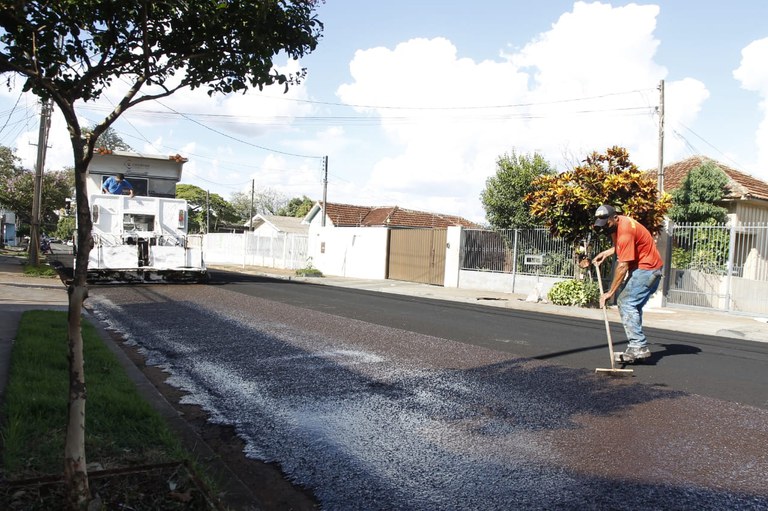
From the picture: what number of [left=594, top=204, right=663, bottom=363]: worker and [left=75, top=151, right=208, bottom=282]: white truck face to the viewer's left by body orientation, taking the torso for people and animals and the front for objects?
1

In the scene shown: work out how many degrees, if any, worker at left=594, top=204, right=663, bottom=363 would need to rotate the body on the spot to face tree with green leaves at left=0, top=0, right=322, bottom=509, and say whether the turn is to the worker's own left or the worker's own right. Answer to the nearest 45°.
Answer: approximately 45° to the worker's own left

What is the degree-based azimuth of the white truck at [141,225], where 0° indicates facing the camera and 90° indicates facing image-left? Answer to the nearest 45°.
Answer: approximately 180°

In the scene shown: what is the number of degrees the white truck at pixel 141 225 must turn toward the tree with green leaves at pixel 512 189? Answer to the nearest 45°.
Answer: approximately 90° to its right

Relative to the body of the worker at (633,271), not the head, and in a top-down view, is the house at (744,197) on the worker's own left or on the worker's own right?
on the worker's own right

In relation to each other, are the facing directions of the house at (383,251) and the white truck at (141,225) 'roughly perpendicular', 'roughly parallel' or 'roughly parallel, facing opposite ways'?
roughly perpendicular

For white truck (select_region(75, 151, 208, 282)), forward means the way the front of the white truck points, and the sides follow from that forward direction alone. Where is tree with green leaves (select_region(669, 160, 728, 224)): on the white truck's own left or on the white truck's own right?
on the white truck's own right

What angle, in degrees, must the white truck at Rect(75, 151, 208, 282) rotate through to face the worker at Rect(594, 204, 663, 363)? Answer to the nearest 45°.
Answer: approximately 135° to its right

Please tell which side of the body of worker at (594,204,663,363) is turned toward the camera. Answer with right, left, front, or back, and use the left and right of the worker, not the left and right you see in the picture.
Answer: left

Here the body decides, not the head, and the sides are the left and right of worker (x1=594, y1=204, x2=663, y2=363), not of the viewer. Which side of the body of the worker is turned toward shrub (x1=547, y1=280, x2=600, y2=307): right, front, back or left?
right

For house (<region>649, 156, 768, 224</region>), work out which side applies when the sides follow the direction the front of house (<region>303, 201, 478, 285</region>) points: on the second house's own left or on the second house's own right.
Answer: on the second house's own left
